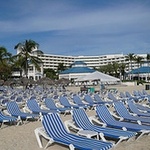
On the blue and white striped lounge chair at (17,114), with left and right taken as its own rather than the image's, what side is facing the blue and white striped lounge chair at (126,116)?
front

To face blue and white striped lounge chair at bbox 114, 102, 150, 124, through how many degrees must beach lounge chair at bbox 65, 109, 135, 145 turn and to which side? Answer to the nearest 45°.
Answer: approximately 90° to its left

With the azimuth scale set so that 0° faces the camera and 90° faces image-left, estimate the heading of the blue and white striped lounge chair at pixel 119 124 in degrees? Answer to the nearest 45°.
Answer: approximately 315°

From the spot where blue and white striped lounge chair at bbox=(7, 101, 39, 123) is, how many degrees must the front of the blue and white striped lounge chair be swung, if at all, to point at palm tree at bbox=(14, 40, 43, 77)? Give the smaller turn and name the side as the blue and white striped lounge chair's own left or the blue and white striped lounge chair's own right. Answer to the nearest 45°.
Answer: approximately 135° to the blue and white striped lounge chair's own left

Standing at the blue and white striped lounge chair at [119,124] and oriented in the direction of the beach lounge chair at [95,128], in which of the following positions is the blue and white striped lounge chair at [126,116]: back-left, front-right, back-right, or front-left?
back-right

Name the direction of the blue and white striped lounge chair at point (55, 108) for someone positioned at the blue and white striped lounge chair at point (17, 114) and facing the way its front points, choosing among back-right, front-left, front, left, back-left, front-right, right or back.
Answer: left

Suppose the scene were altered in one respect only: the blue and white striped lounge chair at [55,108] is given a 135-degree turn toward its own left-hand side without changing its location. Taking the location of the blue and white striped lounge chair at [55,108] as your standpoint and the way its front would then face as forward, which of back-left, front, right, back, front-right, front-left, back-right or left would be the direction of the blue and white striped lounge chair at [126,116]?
back-right
